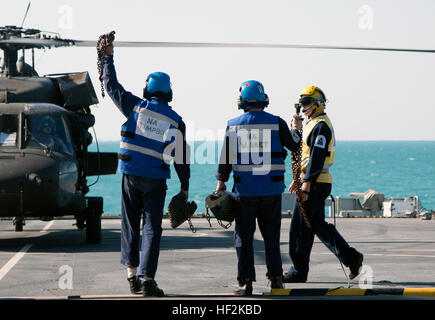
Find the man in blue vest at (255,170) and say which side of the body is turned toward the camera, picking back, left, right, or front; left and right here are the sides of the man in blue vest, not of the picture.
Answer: back

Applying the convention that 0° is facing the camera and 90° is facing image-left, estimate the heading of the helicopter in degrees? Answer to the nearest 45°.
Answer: approximately 0°

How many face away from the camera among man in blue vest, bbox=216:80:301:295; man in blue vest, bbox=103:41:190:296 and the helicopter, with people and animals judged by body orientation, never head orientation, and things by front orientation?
2

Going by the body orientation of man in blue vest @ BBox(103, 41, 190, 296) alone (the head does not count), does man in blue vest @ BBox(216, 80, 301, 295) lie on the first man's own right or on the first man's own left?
on the first man's own right

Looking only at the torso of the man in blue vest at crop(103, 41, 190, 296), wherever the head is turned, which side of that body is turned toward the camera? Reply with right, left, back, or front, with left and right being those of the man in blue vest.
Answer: back

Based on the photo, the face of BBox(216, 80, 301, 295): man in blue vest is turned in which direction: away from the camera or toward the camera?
away from the camera

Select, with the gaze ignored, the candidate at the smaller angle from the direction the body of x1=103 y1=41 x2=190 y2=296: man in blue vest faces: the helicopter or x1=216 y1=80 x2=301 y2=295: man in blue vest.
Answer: the helicopter
